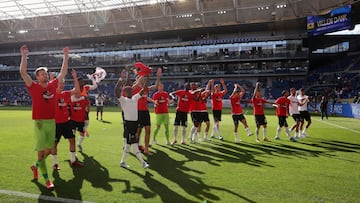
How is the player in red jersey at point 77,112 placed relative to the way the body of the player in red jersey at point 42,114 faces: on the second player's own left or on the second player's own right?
on the second player's own left
